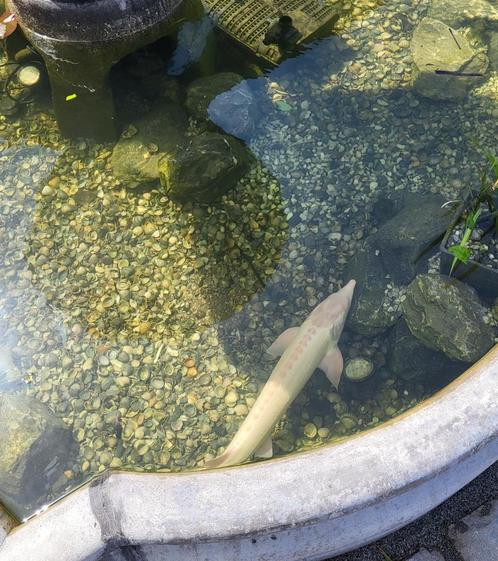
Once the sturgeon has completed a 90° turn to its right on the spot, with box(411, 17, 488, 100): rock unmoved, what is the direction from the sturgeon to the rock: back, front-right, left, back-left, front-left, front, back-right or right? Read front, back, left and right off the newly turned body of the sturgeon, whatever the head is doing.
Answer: left

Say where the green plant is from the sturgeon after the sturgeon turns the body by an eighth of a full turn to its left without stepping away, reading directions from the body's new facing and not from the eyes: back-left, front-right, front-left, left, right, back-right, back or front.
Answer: right

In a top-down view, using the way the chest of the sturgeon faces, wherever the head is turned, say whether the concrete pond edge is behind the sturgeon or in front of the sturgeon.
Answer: behind

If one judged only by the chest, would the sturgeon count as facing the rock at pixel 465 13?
yes

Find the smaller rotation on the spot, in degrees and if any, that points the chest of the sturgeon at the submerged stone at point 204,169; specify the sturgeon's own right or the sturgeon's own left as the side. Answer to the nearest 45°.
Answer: approximately 45° to the sturgeon's own left

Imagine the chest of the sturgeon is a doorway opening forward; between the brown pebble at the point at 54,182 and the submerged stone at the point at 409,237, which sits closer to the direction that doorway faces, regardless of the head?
the submerged stone

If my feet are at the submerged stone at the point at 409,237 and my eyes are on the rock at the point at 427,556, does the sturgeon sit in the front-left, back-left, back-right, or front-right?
front-right

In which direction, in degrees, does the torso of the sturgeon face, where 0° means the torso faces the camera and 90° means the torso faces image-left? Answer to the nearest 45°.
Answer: approximately 225°
